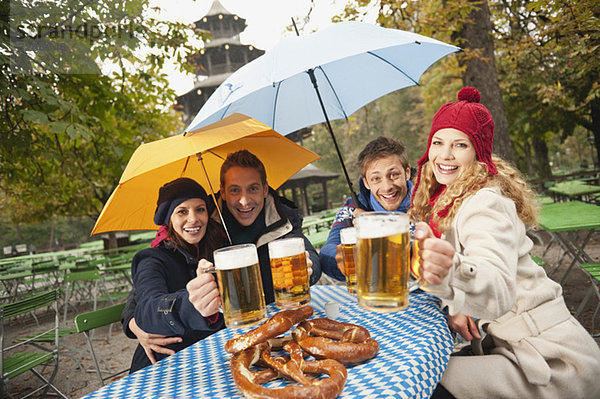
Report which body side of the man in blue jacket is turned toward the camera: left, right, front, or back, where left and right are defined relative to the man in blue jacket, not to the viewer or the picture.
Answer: front

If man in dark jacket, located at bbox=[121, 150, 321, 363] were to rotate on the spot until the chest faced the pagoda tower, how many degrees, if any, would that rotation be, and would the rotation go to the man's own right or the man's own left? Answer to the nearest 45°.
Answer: approximately 180°

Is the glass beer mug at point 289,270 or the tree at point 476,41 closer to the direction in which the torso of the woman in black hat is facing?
the glass beer mug

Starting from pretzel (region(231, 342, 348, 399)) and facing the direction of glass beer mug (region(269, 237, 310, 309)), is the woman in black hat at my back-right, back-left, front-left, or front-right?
front-left

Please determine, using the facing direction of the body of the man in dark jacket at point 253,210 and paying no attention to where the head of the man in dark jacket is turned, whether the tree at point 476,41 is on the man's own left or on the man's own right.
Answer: on the man's own left

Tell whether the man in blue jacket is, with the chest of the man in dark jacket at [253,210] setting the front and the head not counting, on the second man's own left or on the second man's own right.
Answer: on the second man's own left

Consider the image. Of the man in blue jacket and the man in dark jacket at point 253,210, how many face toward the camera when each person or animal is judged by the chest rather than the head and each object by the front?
2

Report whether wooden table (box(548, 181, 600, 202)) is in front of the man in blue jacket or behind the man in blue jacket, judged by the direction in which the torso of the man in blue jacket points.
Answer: behind

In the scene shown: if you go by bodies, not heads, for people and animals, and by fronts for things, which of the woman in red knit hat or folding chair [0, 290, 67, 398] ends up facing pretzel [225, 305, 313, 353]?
the woman in red knit hat

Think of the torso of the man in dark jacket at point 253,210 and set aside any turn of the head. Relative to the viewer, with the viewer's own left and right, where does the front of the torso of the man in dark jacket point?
facing the viewer

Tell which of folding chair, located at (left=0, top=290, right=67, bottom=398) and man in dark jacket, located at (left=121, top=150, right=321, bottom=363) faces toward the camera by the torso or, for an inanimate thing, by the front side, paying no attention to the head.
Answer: the man in dark jacket

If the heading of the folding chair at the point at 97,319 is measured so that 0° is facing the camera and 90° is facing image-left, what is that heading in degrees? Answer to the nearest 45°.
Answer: approximately 315°

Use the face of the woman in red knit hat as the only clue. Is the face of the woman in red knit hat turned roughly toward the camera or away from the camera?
toward the camera

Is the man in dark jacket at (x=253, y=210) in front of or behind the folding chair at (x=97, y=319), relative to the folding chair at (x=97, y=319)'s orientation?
in front

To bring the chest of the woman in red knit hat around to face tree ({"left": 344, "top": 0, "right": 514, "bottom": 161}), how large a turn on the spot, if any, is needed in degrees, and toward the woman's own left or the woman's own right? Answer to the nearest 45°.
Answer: approximately 135° to the woman's own right
